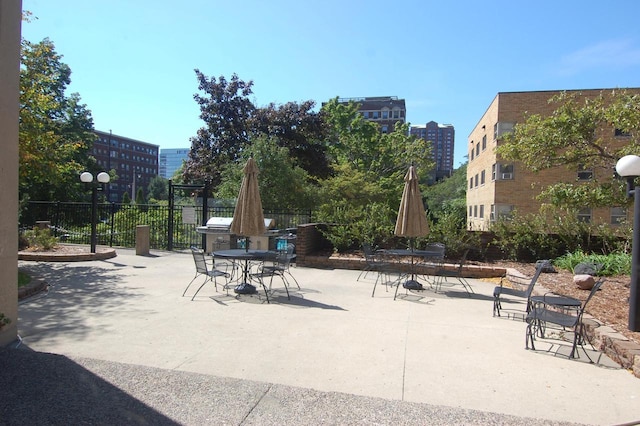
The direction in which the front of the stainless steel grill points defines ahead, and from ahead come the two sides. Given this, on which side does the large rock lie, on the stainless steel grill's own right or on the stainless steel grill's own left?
on the stainless steel grill's own left

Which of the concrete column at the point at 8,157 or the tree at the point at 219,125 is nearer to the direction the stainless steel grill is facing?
the concrete column

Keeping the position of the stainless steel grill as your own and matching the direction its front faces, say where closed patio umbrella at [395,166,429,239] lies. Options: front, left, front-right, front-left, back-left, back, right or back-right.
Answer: front-left

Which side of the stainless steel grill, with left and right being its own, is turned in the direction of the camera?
front

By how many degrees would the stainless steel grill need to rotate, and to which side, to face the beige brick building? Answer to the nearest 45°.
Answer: approximately 135° to its left

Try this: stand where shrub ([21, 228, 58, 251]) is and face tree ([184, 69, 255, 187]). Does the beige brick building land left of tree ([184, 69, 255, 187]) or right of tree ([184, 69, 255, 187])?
right

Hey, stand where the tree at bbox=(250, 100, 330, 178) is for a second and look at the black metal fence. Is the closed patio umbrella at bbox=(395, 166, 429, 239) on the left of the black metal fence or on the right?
left

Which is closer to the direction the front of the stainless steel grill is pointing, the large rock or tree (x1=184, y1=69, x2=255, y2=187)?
the large rock

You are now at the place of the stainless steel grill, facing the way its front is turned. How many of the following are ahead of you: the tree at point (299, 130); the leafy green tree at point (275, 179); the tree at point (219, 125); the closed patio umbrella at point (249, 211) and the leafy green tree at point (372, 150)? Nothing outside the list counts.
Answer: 1

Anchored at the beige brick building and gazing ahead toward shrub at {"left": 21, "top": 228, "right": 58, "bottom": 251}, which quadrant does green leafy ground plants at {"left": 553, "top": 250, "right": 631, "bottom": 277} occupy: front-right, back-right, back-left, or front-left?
front-left

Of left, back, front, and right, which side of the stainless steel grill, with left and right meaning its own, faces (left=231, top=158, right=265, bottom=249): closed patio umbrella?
front

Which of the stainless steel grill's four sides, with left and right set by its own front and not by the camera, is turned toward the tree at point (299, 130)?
back

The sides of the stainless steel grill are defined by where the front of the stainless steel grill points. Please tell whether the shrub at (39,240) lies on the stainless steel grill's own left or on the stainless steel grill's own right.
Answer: on the stainless steel grill's own right

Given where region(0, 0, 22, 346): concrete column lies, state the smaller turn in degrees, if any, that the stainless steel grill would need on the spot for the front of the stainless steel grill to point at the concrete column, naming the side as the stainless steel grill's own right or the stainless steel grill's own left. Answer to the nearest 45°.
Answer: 0° — it already faces it

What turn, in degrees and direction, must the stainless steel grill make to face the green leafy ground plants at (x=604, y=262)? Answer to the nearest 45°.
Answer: approximately 45° to its left
